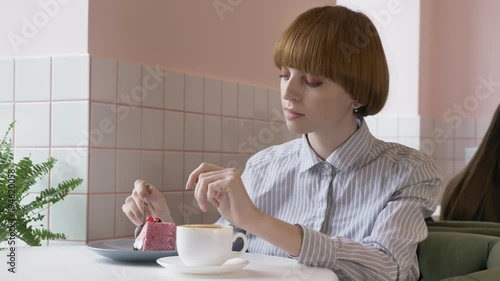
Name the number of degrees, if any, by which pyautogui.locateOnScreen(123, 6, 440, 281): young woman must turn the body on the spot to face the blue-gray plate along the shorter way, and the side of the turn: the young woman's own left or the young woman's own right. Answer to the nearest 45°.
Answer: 0° — they already face it

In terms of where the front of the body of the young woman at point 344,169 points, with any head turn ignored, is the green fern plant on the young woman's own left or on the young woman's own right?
on the young woman's own right

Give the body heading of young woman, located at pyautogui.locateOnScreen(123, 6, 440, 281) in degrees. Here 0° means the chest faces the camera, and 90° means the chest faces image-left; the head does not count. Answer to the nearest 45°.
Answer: approximately 45°

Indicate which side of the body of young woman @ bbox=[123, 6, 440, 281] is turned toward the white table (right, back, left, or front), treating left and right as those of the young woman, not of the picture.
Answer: front
